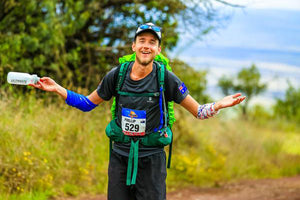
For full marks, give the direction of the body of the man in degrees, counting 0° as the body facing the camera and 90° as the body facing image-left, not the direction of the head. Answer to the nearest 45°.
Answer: approximately 0°

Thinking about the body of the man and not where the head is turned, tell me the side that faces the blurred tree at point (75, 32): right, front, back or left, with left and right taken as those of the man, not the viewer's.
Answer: back

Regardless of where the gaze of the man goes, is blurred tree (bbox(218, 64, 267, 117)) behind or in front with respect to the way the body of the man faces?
behind

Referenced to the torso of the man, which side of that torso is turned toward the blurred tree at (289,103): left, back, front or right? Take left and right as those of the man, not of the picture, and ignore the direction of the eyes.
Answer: back
